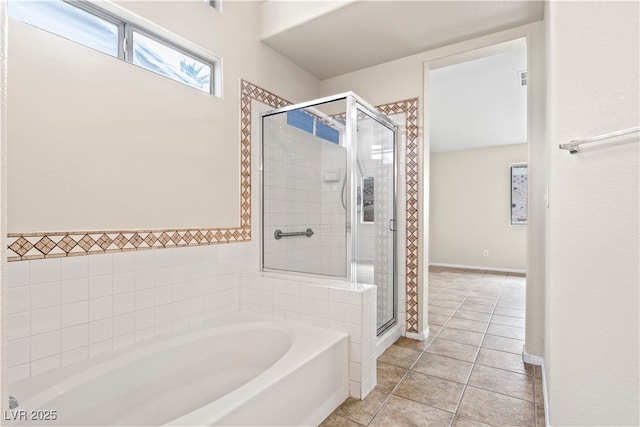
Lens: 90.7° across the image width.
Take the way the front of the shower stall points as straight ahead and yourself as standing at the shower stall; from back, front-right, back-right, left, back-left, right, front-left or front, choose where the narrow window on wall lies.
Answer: left

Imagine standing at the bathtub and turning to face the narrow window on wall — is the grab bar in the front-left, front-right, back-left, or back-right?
front-left

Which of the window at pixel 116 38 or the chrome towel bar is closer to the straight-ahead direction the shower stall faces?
the chrome towel bar

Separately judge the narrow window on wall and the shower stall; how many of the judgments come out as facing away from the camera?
0

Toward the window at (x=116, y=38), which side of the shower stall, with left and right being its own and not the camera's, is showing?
right

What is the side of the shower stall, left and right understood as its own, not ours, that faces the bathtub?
right

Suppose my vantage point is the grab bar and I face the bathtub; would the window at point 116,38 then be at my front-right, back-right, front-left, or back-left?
front-right

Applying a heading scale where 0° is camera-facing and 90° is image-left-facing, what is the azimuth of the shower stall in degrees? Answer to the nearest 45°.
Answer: approximately 315°

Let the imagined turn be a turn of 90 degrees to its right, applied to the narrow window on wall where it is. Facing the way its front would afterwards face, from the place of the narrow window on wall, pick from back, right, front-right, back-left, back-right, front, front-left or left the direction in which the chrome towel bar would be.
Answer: left

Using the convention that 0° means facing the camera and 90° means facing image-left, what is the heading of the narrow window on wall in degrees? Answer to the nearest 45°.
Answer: approximately 0°

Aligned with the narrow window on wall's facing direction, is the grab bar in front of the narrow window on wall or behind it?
in front

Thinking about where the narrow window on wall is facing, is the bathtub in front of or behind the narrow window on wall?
in front
